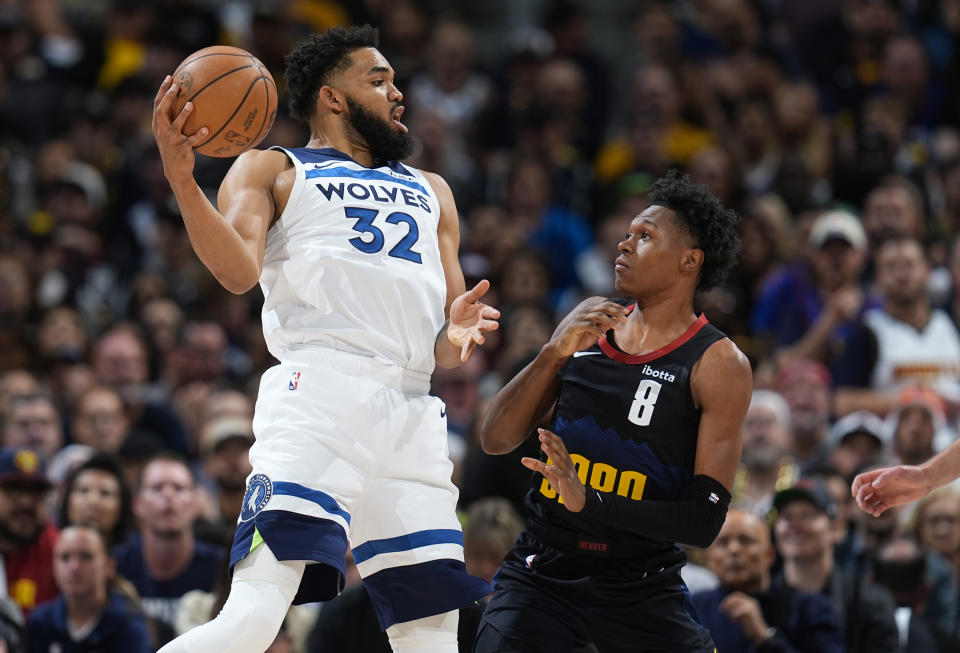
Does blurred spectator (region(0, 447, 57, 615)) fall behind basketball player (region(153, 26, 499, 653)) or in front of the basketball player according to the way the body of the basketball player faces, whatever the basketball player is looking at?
behind

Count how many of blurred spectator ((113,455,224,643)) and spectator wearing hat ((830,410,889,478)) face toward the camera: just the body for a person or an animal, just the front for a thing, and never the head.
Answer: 2

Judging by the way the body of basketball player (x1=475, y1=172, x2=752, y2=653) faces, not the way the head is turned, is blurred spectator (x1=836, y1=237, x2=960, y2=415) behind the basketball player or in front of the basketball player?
behind

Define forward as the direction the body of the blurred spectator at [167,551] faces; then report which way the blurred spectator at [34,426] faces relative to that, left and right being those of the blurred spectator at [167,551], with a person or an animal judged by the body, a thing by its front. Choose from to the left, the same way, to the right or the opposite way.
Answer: the same way

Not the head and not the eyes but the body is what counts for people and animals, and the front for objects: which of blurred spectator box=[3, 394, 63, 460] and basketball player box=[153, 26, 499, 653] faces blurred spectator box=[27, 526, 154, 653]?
blurred spectator box=[3, 394, 63, 460]

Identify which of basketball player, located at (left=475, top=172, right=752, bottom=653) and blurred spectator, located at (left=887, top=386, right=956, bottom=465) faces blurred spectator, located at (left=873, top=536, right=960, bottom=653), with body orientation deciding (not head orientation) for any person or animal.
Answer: blurred spectator, located at (left=887, top=386, right=956, bottom=465)

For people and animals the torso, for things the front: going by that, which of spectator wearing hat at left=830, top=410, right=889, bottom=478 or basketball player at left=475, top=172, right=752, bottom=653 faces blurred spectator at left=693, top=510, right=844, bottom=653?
the spectator wearing hat

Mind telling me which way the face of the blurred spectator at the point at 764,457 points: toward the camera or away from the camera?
toward the camera

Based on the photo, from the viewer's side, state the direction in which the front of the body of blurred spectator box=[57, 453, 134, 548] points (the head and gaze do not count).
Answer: toward the camera

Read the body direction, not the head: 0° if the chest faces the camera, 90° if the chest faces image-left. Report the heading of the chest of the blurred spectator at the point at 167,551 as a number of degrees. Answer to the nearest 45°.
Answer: approximately 0°

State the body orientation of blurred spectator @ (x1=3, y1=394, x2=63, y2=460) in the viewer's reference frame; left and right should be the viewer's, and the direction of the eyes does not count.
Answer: facing the viewer

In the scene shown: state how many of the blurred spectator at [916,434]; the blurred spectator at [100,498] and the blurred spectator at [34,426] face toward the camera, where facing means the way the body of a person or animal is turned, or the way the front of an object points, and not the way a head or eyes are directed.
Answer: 3

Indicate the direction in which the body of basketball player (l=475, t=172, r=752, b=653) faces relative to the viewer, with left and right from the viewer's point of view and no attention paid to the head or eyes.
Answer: facing the viewer and to the left of the viewer

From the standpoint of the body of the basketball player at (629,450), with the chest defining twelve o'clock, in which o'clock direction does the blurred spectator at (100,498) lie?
The blurred spectator is roughly at 3 o'clock from the basketball player.

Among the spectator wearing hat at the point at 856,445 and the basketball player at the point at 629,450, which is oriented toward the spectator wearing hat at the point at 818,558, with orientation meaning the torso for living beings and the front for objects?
the spectator wearing hat at the point at 856,445

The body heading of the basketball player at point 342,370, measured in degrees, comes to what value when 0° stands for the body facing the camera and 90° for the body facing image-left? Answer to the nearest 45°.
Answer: approximately 315°

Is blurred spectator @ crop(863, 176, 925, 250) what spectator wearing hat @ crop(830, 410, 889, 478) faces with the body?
no

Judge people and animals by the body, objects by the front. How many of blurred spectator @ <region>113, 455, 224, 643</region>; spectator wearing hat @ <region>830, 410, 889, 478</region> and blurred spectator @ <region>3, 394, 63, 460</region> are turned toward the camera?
3
